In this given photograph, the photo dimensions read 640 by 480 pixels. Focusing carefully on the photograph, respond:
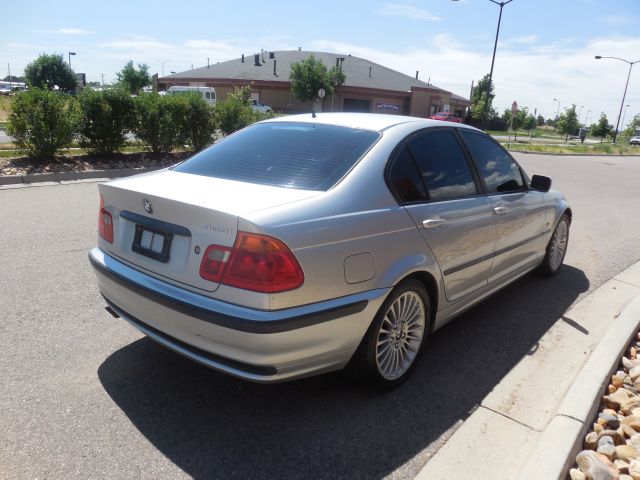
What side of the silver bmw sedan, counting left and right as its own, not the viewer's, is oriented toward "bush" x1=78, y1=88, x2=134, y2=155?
left

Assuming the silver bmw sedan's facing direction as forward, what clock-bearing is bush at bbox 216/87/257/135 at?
The bush is roughly at 10 o'clock from the silver bmw sedan.

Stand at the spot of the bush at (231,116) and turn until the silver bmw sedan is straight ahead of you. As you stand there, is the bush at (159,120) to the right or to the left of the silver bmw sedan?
right

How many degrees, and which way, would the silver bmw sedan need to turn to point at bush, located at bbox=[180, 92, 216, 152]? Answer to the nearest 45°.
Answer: approximately 45° to its left

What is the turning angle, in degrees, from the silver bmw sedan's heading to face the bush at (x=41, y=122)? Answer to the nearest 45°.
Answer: approximately 90° to its left

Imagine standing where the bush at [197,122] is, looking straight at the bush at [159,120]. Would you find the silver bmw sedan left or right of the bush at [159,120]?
left

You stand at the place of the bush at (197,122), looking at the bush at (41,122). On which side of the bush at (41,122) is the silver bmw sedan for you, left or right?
left

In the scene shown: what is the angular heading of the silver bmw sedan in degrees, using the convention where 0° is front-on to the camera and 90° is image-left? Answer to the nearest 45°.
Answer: approximately 225°

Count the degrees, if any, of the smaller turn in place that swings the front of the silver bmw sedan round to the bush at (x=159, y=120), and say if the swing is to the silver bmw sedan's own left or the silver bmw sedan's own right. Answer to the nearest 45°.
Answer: approximately 90° to the silver bmw sedan's own left
